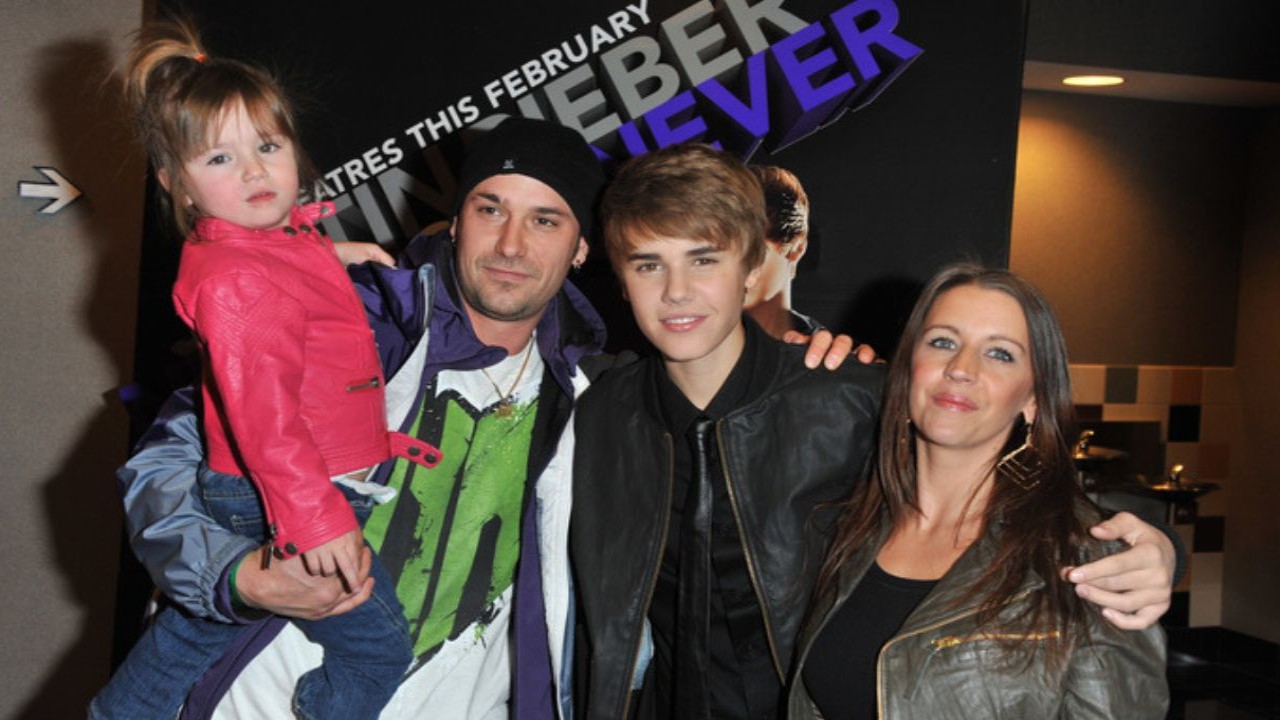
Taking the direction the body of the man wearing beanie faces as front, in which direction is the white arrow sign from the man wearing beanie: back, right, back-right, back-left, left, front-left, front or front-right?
back-right

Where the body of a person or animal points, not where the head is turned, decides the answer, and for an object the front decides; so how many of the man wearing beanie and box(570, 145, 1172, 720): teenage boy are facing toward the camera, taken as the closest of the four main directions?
2

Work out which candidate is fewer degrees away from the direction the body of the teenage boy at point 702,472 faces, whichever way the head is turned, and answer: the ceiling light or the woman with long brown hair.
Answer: the woman with long brown hair

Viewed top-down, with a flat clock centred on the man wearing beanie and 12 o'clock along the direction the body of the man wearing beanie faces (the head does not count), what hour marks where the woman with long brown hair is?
The woman with long brown hair is roughly at 10 o'clock from the man wearing beanie.

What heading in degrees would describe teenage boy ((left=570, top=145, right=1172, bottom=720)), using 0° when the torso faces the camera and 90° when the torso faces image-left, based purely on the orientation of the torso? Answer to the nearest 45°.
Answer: approximately 0°

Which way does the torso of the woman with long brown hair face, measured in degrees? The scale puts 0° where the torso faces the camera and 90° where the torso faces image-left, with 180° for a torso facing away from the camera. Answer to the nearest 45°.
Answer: approximately 45°

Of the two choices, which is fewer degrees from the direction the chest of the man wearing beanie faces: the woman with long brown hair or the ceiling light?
the woman with long brown hair

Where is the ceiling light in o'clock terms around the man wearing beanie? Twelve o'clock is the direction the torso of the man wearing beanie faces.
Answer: The ceiling light is roughly at 8 o'clock from the man wearing beanie.

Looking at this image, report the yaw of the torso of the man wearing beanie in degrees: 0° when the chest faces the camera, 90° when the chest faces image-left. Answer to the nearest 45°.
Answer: approximately 0°
